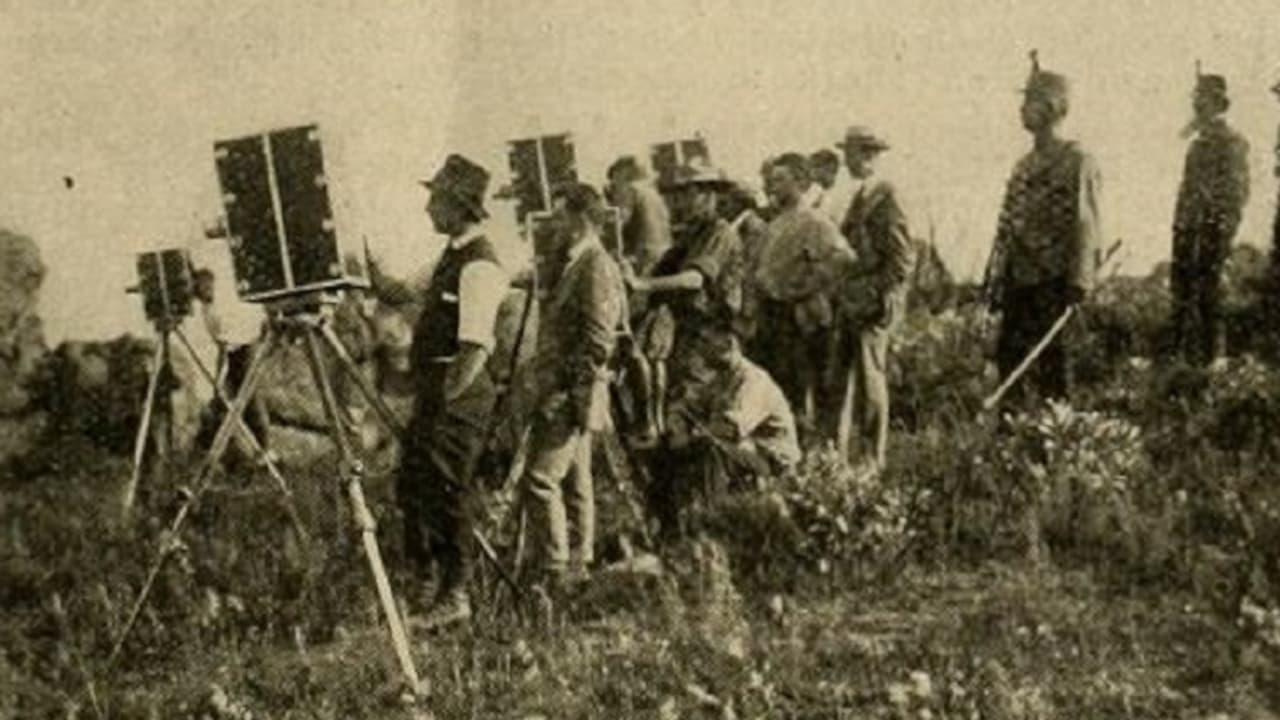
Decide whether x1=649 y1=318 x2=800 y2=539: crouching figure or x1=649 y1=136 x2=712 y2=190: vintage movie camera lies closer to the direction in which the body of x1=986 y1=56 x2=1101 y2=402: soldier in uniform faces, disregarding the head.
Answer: the crouching figure

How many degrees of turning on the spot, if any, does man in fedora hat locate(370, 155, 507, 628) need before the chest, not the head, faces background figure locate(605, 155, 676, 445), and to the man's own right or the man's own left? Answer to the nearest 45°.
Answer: approximately 135° to the man's own right

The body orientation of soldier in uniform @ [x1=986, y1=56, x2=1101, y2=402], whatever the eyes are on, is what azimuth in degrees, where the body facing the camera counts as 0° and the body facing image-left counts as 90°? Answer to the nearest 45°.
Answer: approximately 45°

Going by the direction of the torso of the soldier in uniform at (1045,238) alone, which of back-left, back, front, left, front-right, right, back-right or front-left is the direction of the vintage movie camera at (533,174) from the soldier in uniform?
front-right

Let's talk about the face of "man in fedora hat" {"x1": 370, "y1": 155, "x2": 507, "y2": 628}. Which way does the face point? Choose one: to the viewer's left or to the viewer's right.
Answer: to the viewer's left

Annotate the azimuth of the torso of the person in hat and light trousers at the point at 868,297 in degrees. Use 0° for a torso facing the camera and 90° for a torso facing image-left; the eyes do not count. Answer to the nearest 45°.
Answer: approximately 45°

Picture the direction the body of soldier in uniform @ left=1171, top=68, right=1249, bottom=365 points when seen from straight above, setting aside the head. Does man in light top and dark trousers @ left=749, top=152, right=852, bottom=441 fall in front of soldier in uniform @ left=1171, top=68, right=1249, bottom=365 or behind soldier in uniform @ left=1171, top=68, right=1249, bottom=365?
in front
